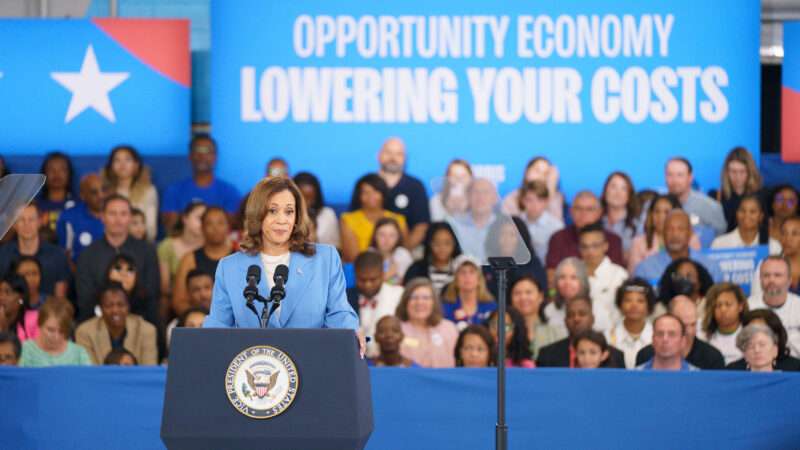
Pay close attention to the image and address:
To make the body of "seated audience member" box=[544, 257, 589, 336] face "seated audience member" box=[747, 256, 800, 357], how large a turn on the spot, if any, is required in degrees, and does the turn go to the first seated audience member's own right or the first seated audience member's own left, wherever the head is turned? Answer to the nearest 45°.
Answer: approximately 135° to the first seated audience member's own left

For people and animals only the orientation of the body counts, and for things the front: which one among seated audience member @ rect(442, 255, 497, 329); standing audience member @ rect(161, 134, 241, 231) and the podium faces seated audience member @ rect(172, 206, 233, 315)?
standing audience member @ rect(161, 134, 241, 231)

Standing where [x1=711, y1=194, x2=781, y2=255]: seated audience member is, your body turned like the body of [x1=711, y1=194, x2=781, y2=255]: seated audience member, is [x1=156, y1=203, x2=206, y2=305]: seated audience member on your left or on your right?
on your right

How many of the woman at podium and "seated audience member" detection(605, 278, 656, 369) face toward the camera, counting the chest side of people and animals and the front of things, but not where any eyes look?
2

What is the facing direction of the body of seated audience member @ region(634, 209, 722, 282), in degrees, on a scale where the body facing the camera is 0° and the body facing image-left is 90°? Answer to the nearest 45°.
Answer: approximately 0°

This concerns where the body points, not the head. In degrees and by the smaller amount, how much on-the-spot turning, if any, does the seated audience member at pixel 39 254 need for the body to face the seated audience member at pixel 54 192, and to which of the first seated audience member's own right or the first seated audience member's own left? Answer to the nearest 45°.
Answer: approximately 180°

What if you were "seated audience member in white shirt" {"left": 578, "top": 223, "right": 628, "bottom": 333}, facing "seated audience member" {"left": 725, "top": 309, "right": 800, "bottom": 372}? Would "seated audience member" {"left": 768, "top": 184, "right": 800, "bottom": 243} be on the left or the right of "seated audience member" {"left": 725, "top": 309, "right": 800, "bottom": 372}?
left

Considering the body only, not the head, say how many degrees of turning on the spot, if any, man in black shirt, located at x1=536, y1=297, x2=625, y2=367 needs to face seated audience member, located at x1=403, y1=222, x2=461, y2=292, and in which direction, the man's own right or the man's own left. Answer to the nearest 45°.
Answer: approximately 135° to the man's own right

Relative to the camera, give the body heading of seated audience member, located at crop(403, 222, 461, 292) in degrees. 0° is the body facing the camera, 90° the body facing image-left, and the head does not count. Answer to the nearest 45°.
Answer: approximately 0°

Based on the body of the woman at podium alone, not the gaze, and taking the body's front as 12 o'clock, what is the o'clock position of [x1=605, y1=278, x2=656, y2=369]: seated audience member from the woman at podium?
The seated audience member is roughly at 7 o'clock from the woman at podium.

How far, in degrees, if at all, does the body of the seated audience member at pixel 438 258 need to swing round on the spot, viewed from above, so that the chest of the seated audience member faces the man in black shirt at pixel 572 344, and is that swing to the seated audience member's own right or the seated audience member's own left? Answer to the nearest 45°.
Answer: approximately 45° to the seated audience member's own left

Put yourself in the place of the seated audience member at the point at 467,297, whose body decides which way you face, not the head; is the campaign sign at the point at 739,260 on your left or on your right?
on your left
